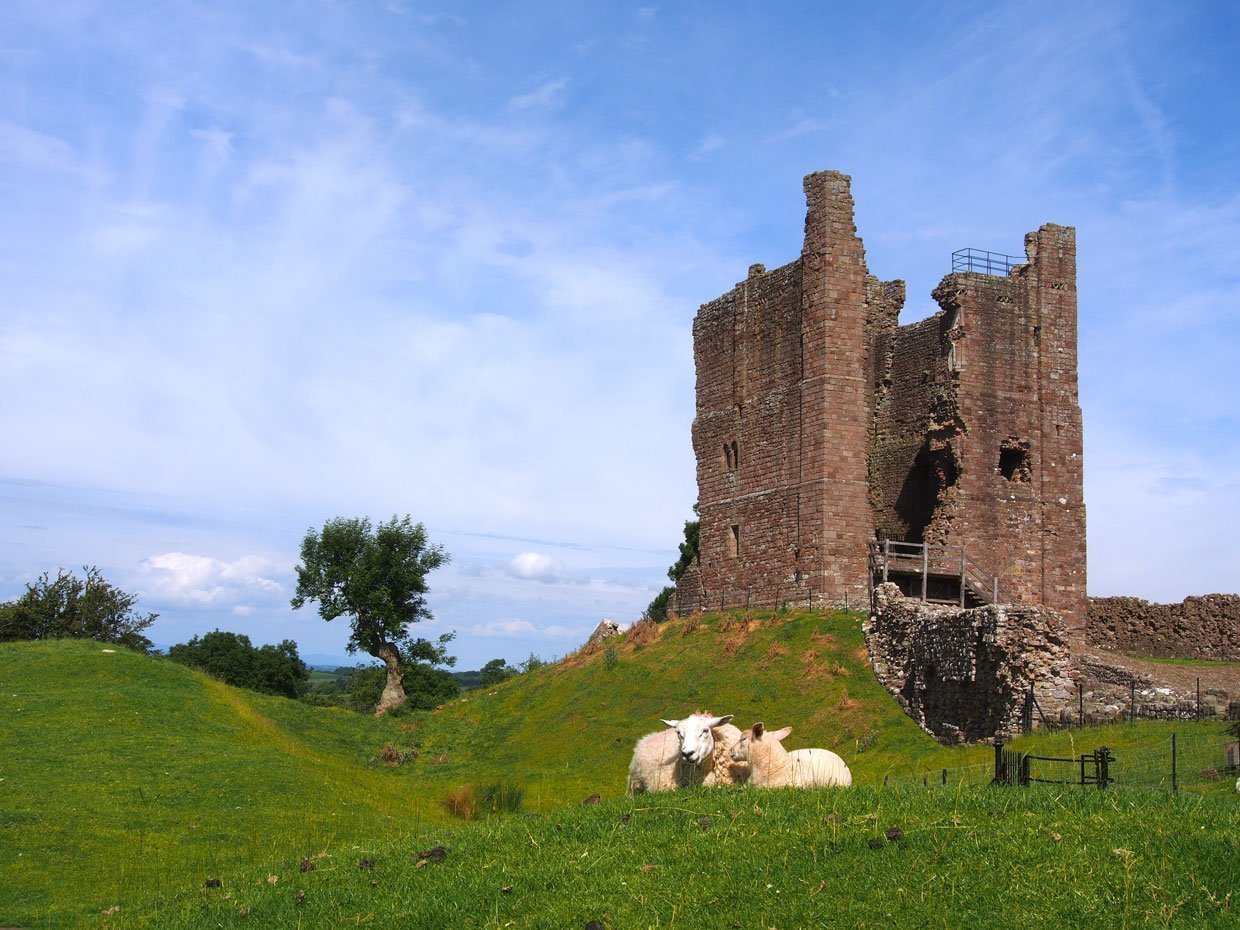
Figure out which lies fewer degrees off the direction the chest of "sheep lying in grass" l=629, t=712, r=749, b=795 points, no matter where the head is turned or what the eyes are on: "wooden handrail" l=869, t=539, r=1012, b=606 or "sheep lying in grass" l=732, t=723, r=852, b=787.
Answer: the sheep lying in grass

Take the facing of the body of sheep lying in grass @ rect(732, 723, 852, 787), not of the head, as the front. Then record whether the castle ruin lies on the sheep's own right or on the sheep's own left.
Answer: on the sheep's own right

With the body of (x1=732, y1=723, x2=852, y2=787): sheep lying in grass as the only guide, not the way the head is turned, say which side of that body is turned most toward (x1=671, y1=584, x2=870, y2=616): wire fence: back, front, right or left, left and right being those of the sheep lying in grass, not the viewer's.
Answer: right

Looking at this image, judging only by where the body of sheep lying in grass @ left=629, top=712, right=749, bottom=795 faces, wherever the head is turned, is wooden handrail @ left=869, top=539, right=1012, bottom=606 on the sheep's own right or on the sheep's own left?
on the sheep's own left

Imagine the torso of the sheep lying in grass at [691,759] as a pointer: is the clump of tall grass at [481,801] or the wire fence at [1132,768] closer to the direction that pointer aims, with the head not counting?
the wire fence

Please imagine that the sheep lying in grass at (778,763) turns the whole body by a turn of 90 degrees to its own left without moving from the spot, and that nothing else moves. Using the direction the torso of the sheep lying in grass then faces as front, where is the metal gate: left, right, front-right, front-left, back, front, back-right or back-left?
left

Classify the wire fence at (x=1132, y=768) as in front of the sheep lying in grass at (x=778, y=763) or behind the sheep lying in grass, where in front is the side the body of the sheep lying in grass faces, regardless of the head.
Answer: behind

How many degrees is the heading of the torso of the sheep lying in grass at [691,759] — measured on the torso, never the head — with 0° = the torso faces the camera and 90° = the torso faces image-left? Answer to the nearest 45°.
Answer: approximately 315°

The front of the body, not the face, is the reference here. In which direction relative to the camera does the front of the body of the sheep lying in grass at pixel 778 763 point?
to the viewer's left

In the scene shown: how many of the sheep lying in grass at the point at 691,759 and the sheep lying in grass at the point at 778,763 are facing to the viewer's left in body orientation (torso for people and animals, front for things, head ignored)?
1
